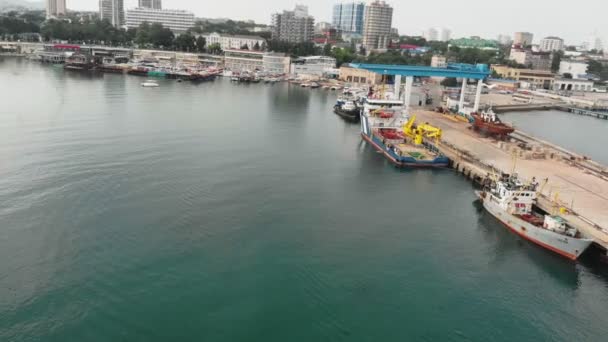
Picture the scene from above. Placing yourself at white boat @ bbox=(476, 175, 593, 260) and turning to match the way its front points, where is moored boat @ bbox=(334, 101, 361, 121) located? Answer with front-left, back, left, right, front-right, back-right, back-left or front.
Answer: back

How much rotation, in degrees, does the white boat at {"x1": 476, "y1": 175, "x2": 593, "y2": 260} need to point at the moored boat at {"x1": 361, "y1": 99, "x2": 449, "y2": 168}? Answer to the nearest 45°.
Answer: approximately 180°
